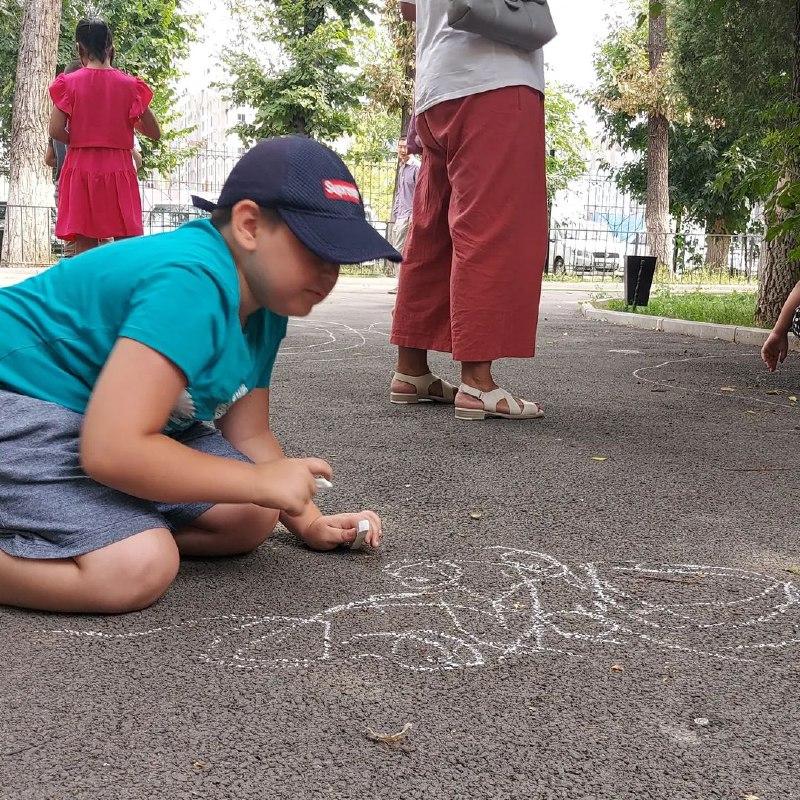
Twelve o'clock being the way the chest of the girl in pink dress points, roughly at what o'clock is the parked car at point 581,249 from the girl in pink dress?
The parked car is roughly at 1 o'clock from the girl in pink dress.

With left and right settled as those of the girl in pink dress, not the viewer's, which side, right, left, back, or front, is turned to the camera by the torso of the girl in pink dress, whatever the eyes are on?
back

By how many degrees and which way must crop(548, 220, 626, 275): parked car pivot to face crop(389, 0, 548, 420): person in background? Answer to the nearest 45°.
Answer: approximately 45° to its right

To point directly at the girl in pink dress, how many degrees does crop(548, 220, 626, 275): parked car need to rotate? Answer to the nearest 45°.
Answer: approximately 45° to its right

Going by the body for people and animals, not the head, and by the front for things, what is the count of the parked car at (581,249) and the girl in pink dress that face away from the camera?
1

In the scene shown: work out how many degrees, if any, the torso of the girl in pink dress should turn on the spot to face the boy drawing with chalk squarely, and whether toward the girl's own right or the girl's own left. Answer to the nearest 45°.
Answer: approximately 180°

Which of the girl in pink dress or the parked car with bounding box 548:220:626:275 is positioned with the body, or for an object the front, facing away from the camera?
the girl in pink dress

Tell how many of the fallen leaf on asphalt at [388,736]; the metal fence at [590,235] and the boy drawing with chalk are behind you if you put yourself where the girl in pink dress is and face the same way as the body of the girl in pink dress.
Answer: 2

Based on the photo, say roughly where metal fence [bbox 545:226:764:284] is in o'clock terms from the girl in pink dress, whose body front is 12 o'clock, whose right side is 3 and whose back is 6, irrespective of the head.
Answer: The metal fence is roughly at 1 o'clock from the girl in pink dress.

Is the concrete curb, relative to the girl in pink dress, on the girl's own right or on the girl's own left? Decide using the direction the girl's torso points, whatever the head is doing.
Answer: on the girl's own right

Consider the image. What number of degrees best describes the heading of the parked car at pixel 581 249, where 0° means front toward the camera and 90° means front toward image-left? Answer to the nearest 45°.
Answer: approximately 315°

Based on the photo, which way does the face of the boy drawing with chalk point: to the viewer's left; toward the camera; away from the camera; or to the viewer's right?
to the viewer's right

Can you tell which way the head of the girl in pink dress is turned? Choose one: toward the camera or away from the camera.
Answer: away from the camera

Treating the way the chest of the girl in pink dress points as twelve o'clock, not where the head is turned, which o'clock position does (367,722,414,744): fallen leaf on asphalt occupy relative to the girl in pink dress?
The fallen leaf on asphalt is roughly at 6 o'clock from the girl in pink dress.

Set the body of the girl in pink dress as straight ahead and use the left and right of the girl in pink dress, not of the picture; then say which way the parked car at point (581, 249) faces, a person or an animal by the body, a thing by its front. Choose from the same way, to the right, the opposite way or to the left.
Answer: the opposite way
